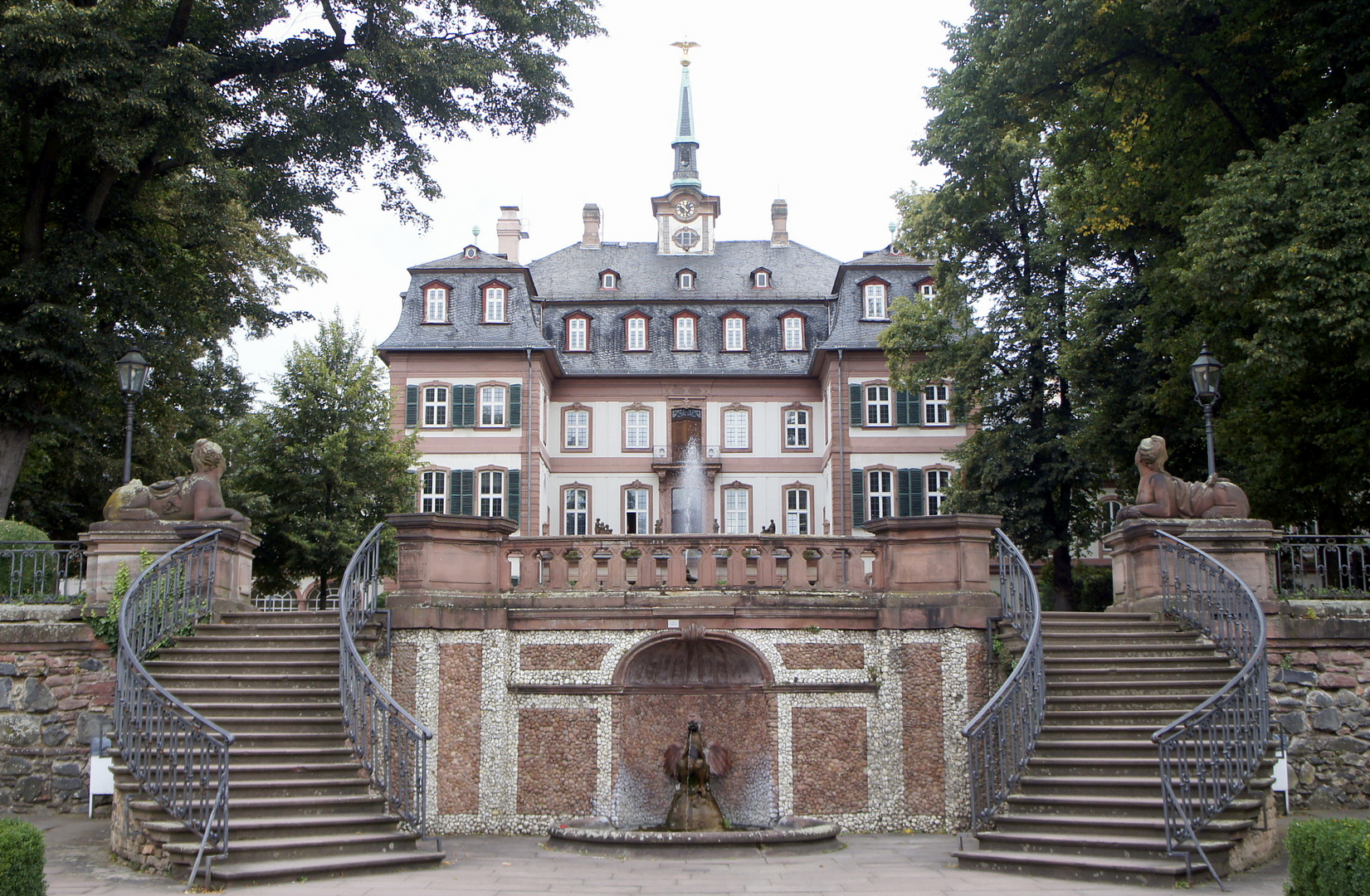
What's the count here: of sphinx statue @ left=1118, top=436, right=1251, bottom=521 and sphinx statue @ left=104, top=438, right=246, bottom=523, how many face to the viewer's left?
1

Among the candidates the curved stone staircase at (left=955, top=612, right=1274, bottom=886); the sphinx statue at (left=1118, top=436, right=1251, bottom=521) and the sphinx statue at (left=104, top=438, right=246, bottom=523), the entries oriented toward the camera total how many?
1

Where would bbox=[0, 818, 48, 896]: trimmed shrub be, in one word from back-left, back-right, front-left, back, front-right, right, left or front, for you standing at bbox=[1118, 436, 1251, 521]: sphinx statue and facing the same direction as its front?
front-left

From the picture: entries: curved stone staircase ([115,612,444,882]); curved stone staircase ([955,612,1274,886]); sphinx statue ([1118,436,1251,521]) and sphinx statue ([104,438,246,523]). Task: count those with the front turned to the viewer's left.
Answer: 1

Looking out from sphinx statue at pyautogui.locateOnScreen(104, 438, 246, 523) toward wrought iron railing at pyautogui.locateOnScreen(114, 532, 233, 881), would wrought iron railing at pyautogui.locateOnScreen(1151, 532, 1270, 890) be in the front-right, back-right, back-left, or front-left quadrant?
front-left

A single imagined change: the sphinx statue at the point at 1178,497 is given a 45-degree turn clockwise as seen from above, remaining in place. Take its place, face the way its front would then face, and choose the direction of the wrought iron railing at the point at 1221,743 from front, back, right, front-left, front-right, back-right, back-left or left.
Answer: back-left

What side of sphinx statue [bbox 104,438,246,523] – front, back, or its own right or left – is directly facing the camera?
right

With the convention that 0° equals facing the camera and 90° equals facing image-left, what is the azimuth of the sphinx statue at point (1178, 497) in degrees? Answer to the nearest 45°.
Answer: approximately 90°

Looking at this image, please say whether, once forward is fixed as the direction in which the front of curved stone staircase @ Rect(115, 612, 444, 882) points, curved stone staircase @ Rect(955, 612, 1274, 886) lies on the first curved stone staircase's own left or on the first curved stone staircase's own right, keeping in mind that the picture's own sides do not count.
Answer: on the first curved stone staircase's own left

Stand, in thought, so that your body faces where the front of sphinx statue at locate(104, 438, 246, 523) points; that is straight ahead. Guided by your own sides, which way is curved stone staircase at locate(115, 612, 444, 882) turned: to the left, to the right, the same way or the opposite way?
to the right

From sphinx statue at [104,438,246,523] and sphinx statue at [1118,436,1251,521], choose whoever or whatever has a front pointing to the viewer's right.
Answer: sphinx statue at [104,438,246,523]

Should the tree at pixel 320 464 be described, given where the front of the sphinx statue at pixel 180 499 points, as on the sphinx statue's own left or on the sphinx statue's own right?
on the sphinx statue's own left

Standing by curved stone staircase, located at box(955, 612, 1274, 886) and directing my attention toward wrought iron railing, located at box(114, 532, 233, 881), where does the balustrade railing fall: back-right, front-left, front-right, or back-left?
front-right

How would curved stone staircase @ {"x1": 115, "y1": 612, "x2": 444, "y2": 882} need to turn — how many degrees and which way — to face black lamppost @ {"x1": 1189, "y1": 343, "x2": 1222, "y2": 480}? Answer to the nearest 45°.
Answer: approximately 90° to its left

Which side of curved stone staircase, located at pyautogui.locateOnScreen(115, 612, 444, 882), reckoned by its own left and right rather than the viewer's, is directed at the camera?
front

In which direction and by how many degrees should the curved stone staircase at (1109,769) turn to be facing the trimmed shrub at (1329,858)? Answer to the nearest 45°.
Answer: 0° — it already faces it

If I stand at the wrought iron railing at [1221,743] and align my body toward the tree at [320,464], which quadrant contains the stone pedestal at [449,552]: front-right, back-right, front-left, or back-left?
front-left

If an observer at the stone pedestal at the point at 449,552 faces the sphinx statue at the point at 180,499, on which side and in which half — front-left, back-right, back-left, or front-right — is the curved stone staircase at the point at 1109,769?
back-left
